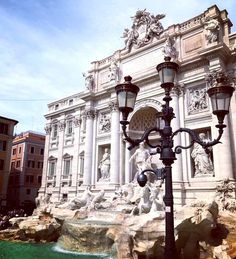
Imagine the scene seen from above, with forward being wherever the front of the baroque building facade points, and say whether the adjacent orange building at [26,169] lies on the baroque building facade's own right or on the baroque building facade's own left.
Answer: on the baroque building facade's own right

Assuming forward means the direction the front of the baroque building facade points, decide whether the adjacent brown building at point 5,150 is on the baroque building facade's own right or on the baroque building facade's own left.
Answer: on the baroque building facade's own right

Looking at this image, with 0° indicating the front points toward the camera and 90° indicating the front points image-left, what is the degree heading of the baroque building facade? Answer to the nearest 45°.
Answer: approximately 45°

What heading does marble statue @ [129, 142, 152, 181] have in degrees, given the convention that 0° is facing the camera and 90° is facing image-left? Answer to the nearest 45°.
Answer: approximately 45°

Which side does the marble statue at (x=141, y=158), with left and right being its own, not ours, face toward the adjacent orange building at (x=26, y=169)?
right

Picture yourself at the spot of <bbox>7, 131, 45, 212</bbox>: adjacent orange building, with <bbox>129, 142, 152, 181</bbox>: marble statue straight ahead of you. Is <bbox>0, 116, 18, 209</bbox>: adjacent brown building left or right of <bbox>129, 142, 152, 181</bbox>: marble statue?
right

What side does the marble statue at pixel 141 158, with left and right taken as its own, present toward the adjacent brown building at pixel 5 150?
right
